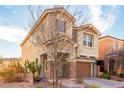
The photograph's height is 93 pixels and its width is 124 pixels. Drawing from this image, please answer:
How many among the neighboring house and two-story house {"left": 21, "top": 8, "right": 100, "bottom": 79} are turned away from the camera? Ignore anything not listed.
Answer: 0

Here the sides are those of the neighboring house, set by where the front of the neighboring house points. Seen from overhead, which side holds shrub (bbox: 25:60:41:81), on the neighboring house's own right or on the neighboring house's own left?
on the neighboring house's own right

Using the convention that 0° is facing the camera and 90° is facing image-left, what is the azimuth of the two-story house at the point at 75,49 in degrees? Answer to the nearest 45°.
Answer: approximately 315°

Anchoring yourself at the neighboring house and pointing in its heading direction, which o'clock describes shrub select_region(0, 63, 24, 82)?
The shrub is roughly at 4 o'clock from the neighboring house.

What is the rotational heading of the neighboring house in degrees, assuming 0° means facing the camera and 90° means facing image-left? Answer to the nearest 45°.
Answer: approximately 315°

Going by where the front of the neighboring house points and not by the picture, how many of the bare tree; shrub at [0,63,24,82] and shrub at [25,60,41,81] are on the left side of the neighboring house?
0

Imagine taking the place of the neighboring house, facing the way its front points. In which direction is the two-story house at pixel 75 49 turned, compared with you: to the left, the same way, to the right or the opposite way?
the same way
